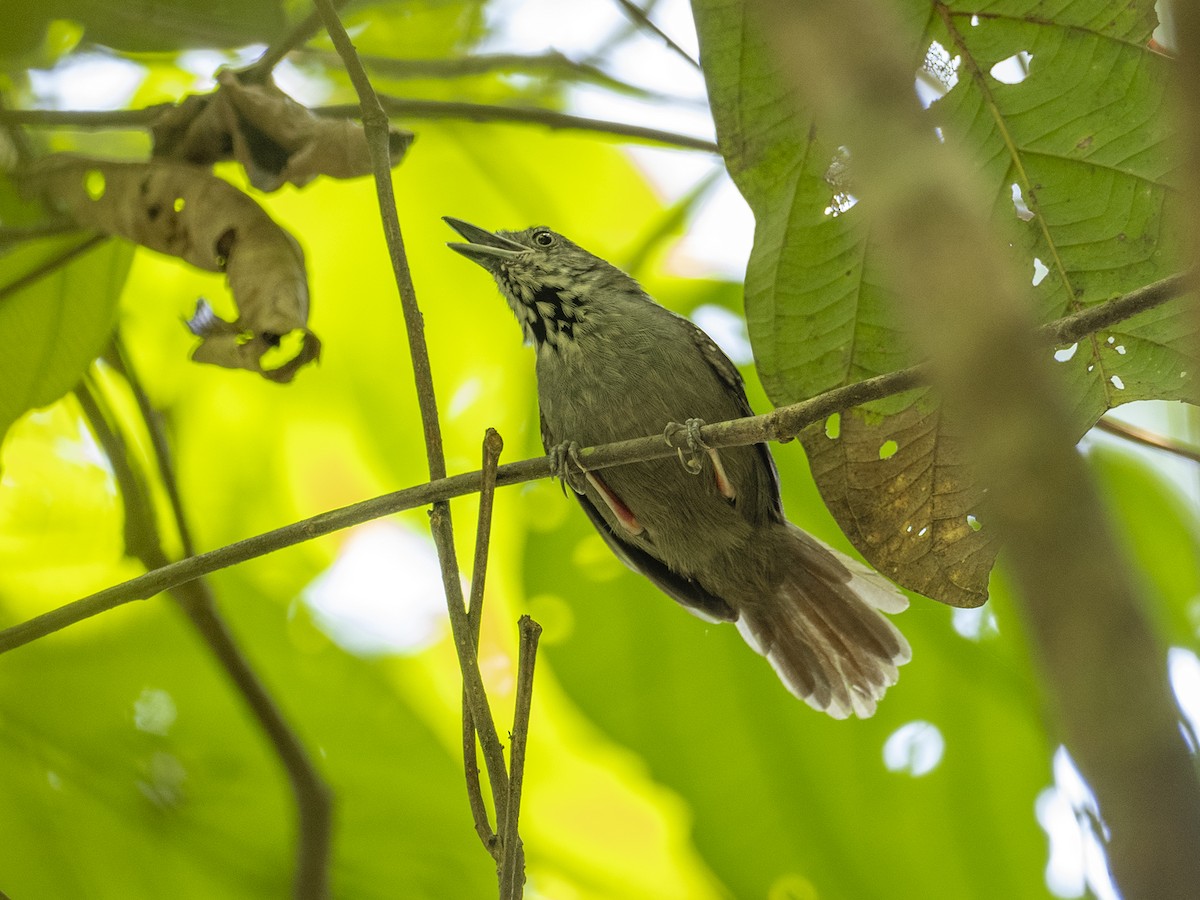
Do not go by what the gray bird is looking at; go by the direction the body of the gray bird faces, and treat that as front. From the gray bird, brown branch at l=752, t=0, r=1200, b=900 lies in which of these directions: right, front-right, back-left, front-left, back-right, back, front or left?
front-left

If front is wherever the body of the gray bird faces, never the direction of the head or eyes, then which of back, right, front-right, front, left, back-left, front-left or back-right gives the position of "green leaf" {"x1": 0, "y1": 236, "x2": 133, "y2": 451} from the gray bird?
front

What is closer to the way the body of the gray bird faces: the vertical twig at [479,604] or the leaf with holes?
the vertical twig

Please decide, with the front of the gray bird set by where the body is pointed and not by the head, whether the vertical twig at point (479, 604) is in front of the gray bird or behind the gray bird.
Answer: in front

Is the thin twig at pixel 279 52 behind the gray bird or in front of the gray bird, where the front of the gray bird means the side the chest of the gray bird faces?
in front

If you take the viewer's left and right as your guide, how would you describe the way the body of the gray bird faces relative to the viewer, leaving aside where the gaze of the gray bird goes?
facing the viewer and to the left of the viewer
